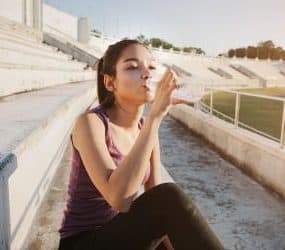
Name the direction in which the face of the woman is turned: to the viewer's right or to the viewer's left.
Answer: to the viewer's right

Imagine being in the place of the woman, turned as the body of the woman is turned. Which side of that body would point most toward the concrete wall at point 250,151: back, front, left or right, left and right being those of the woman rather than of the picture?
left

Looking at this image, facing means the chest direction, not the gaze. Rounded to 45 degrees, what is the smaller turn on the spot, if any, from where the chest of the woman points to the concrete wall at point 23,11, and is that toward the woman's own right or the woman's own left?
approximately 135° to the woman's own left

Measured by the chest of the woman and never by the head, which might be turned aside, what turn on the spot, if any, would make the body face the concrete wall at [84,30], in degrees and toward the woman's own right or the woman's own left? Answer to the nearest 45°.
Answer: approximately 135° to the woman's own left

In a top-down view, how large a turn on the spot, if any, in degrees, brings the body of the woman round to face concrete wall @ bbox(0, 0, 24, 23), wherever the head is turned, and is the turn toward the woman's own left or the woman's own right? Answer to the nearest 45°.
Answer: approximately 135° to the woman's own left

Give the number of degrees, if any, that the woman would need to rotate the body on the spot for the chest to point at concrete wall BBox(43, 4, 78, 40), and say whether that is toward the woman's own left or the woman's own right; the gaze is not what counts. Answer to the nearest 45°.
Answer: approximately 135° to the woman's own left

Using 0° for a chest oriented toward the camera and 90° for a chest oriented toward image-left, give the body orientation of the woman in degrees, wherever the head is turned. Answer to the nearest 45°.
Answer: approximately 315°
